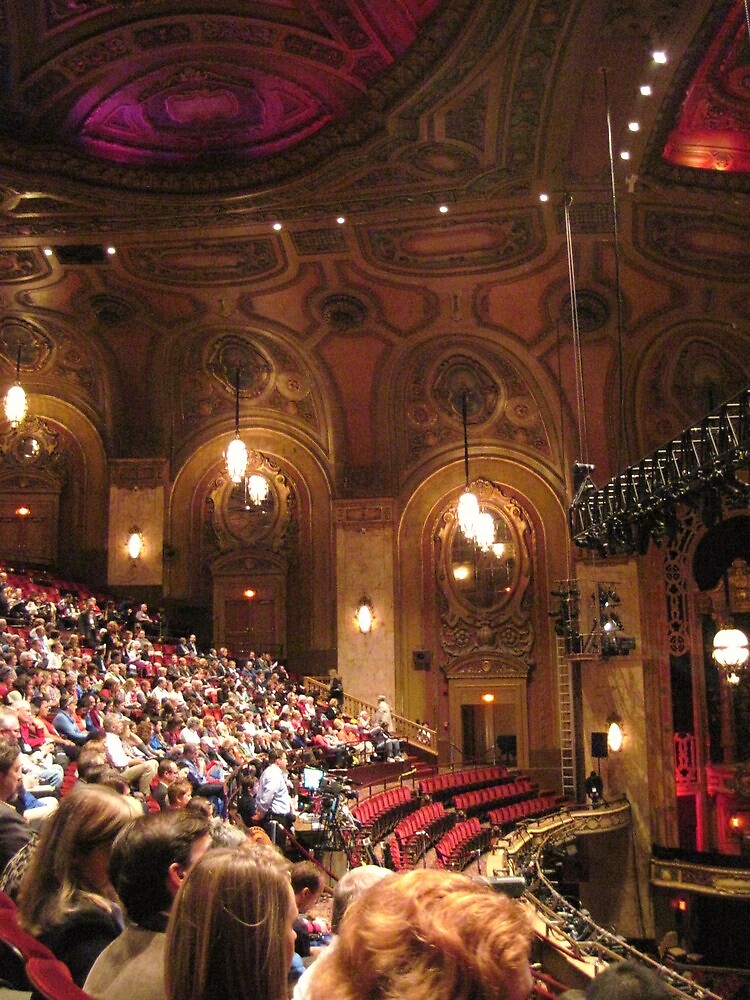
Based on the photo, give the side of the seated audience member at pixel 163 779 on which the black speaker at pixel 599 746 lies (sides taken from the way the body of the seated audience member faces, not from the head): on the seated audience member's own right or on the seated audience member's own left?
on the seated audience member's own left

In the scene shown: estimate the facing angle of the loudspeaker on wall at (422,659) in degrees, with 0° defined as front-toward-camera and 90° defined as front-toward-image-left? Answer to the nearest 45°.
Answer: approximately 0°

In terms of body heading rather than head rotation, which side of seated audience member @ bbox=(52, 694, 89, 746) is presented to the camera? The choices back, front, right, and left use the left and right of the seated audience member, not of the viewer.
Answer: right

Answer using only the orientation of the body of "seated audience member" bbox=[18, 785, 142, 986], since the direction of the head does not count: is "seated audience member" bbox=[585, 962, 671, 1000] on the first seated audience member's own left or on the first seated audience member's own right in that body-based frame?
on the first seated audience member's own right

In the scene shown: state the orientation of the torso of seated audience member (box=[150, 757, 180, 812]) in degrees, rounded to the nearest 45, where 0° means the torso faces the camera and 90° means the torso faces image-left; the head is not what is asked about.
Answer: approximately 270°

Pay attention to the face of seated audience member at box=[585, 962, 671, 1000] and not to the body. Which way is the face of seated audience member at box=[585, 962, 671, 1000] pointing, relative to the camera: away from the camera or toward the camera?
away from the camera
